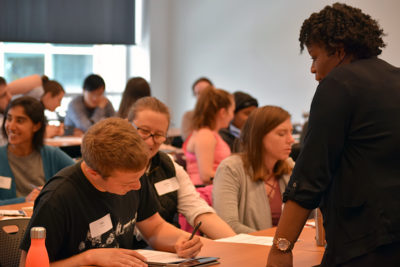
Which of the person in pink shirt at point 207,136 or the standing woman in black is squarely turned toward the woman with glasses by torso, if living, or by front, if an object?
the standing woman in black

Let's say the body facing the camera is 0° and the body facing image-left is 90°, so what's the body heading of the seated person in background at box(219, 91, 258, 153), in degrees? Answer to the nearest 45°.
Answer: approximately 315°

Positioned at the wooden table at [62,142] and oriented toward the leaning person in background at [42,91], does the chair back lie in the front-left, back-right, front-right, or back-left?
back-left

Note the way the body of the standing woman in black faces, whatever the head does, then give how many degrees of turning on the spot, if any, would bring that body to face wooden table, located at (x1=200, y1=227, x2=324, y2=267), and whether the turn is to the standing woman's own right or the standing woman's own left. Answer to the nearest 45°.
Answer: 0° — they already face it

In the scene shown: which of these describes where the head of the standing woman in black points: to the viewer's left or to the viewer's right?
to the viewer's left

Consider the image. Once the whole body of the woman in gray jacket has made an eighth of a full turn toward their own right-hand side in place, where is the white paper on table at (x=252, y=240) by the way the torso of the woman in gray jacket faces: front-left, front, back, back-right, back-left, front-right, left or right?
front

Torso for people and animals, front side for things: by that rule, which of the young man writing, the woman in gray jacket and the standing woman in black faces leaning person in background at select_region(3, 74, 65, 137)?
the standing woman in black

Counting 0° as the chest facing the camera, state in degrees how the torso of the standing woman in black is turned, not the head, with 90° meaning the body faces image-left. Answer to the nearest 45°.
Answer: approximately 135°

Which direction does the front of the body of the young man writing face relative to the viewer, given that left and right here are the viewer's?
facing the viewer and to the right of the viewer

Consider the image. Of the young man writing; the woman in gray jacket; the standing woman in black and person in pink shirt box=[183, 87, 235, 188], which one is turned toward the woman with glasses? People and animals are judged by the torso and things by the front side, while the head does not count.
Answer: the standing woman in black

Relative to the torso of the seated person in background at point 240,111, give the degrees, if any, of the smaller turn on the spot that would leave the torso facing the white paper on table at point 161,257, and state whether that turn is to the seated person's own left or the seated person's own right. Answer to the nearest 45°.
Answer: approximately 45° to the seated person's own right

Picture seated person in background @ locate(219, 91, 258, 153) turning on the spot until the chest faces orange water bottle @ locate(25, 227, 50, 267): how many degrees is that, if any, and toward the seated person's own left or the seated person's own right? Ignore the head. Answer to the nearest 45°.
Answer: approximately 45° to the seated person's own right

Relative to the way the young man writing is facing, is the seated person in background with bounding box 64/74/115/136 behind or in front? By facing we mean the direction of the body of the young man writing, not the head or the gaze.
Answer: behind
